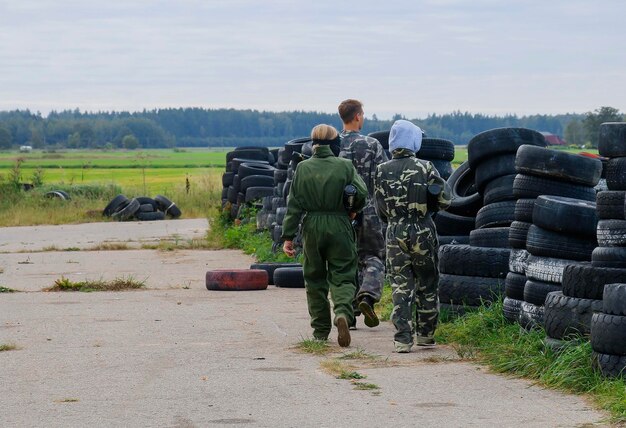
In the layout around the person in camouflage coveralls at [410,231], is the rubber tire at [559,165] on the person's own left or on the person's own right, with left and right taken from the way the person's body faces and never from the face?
on the person's own right

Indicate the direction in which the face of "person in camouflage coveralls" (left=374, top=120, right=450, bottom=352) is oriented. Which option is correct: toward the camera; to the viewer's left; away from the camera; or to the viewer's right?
away from the camera

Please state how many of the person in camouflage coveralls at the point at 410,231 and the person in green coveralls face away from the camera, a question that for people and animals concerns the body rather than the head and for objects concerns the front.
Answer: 2

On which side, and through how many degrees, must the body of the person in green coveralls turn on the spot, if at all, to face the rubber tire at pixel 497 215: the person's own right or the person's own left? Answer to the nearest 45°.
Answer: approximately 45° to the person's own right

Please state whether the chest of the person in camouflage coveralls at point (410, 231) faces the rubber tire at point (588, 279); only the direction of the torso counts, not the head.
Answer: no

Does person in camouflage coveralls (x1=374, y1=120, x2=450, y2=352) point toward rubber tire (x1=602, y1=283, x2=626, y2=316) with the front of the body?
no

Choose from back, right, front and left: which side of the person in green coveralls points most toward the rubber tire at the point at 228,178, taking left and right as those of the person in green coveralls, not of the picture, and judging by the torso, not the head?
front

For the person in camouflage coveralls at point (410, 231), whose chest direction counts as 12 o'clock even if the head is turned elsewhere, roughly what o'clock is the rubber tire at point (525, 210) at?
The rubber tire is roughly at 2 o'clock from the person in camouflage coveralls.

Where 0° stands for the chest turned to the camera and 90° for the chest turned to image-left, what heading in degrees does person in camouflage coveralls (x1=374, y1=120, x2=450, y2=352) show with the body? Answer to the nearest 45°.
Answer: approximately 180°

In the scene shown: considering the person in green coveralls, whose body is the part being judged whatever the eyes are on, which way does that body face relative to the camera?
away from the camera

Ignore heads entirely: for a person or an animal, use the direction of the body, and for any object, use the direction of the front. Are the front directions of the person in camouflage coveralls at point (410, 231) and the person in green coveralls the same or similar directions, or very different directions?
same or similar directions

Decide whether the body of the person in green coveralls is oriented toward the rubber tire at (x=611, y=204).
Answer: no

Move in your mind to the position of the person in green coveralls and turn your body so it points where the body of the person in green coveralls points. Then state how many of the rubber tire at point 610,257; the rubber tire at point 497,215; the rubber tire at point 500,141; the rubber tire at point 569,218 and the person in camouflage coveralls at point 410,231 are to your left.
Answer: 0

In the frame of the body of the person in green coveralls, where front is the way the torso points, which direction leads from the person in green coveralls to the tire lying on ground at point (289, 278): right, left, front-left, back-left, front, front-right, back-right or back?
front
